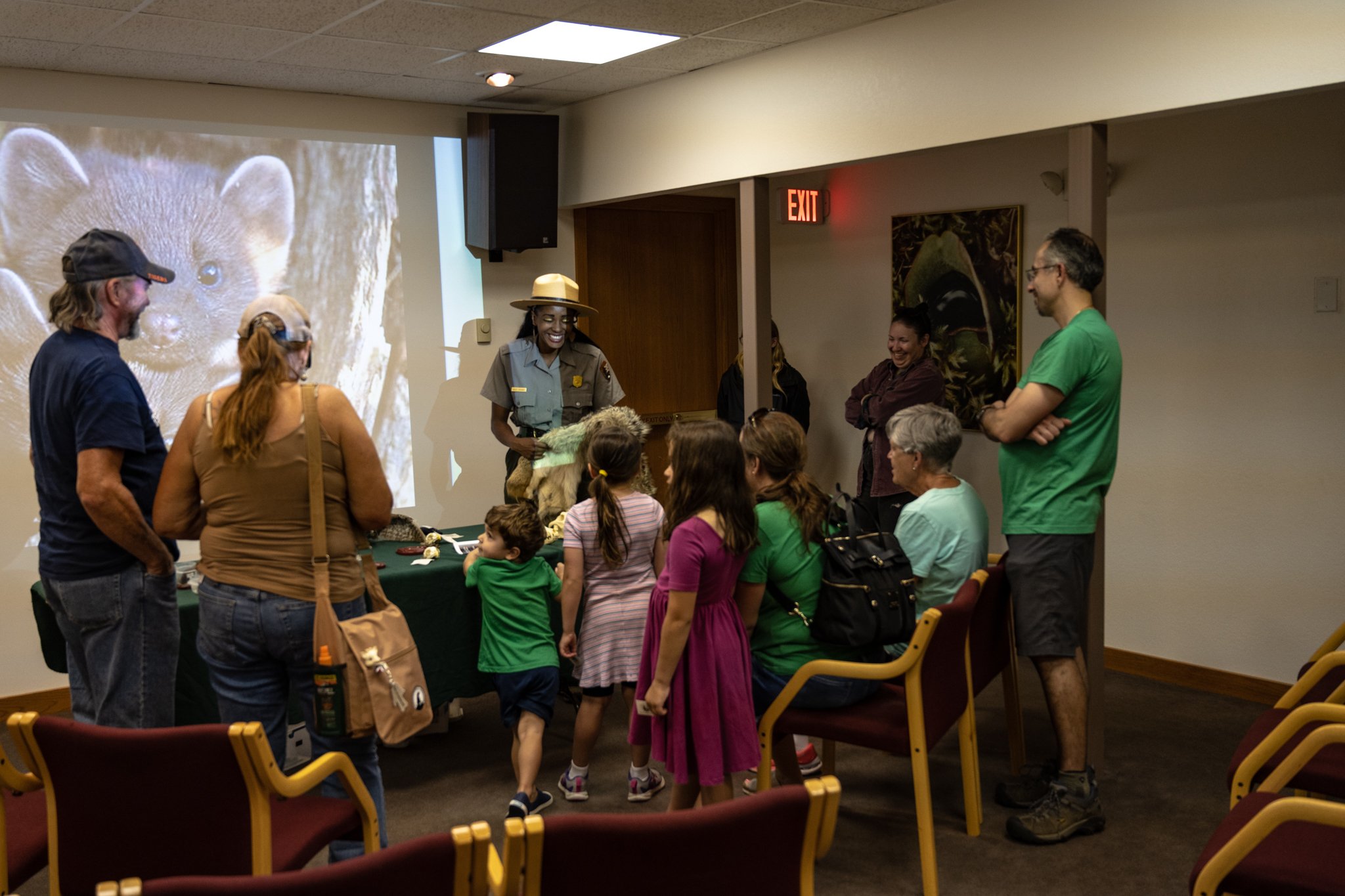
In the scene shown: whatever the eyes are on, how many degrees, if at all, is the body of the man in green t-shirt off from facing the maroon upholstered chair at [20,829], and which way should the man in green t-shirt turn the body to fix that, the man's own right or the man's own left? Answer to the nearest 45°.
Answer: approximately 45° to the man's own left

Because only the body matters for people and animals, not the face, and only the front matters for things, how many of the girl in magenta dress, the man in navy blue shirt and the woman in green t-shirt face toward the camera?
0

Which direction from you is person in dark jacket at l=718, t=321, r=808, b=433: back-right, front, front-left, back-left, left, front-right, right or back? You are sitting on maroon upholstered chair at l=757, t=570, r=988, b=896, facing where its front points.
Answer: front-right

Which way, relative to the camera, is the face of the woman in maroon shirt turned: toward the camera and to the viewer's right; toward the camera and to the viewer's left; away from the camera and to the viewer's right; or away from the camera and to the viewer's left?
toward the camera and to the viewer's left

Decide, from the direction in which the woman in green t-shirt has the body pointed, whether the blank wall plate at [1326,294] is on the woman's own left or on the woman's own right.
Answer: on the woman's own right

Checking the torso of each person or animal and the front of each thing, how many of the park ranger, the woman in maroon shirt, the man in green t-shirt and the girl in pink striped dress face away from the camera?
1

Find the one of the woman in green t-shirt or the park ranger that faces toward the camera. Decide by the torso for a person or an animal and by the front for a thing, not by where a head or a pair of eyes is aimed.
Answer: the park ranger

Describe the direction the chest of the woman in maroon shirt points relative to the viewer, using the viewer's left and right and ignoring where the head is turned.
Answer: facing the viewer and to the left of the viewer

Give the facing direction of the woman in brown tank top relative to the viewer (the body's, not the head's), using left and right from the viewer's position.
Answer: facing away from the viewer

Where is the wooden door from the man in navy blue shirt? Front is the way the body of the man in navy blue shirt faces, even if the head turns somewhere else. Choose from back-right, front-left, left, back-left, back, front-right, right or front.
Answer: front

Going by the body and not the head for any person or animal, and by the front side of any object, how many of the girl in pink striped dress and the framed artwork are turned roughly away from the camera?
1

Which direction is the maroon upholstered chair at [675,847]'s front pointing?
away from the camera

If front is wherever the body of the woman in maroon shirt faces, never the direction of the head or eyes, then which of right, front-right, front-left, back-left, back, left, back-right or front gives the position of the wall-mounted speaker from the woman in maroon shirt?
front-right

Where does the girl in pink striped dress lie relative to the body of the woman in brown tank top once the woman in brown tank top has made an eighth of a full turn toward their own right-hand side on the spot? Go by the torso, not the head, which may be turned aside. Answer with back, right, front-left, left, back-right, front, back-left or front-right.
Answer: front

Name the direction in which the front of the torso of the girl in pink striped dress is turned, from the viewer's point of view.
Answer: away from the camera

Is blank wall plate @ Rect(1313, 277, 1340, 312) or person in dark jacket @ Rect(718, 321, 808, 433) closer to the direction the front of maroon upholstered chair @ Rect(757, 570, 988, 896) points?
the person in dark jacket

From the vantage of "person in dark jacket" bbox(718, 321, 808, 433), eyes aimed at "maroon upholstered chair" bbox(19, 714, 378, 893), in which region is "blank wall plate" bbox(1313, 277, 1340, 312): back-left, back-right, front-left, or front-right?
front-left

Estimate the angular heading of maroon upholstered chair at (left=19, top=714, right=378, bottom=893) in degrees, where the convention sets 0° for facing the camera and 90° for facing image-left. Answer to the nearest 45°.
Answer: approximately 225°

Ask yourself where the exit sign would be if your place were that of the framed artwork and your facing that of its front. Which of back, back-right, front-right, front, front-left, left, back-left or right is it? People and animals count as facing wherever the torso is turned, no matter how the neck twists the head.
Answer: right
